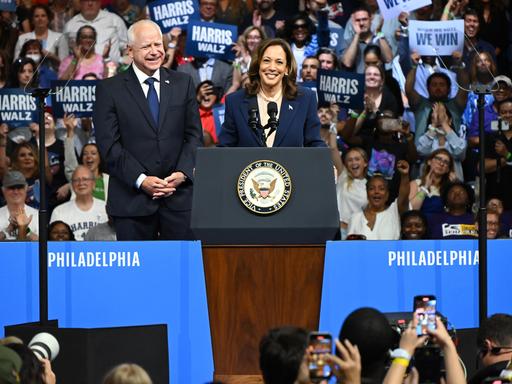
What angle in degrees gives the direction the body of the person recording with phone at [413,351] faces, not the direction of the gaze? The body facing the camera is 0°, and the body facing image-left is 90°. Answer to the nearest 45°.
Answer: approximately 180°

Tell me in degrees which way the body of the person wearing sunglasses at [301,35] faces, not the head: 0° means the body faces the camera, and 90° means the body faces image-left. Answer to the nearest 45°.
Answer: approximately 0°

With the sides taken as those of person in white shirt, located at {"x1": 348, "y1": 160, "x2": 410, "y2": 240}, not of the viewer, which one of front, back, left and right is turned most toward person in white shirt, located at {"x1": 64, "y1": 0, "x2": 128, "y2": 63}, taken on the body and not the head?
right

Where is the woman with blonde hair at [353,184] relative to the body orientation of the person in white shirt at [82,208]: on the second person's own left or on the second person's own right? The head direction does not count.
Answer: on the second person's own left
